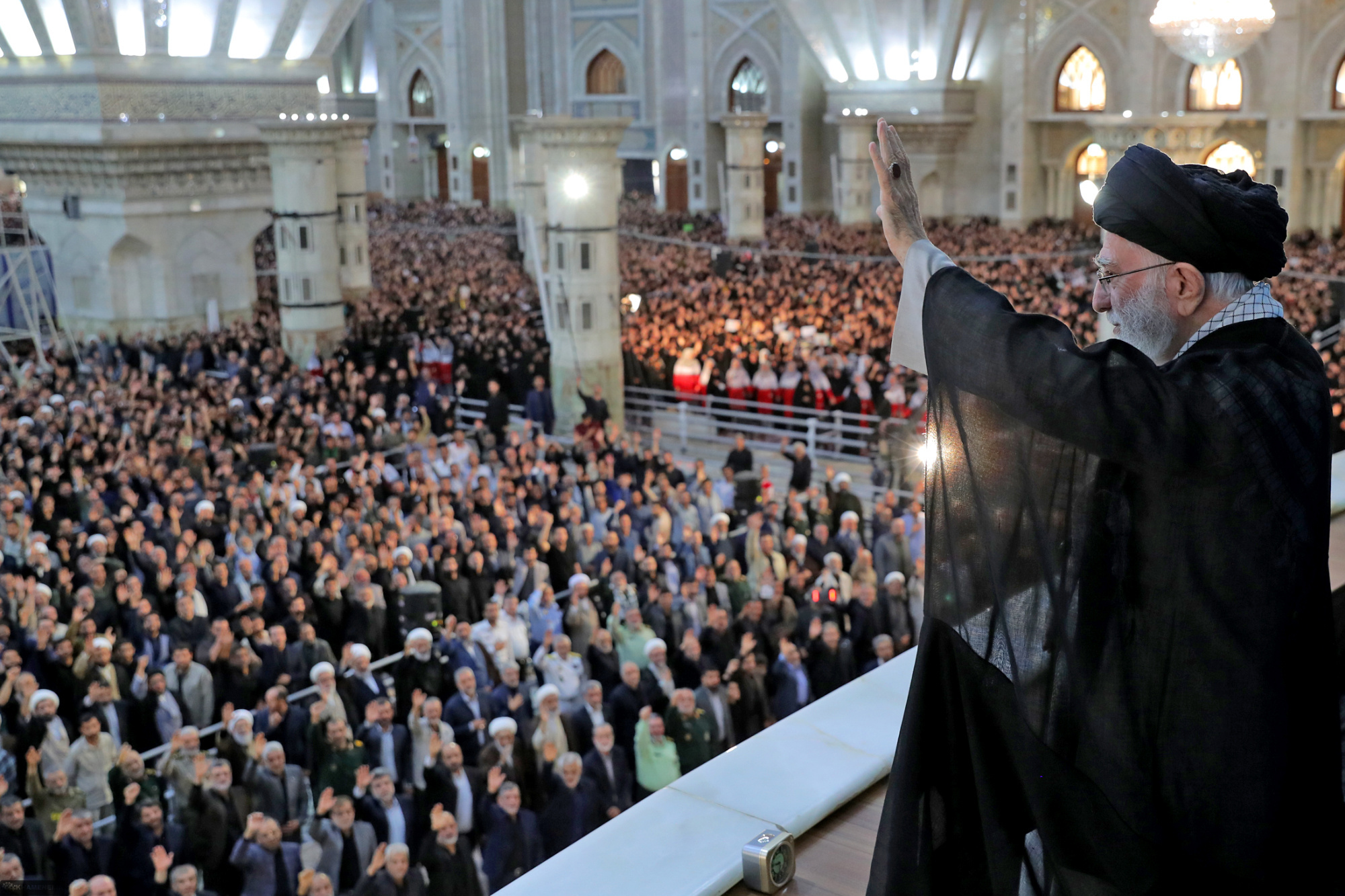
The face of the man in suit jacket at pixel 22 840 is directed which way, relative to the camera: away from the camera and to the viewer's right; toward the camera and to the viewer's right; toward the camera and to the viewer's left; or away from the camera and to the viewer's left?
toward the camera and to the viewer's right

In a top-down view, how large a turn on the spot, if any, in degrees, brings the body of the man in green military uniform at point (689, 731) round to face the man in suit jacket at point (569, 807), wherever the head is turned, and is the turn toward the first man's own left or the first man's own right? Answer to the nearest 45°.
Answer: approximately 45° to the first man's own right

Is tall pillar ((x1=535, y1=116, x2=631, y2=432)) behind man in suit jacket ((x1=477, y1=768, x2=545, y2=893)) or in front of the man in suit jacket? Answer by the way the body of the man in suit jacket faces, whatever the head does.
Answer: behind

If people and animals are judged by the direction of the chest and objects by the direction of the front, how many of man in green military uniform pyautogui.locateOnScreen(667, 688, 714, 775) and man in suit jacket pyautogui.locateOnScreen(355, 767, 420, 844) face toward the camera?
2

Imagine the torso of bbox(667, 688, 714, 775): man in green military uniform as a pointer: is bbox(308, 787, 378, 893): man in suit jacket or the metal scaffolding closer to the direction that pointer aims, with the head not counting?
the man in suit jacket

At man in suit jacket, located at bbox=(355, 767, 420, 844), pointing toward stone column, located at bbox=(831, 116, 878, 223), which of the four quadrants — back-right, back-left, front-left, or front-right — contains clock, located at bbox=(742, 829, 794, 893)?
back-right

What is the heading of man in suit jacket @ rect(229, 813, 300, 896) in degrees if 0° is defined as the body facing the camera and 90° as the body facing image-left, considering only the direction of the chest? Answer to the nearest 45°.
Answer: approximately 315°
